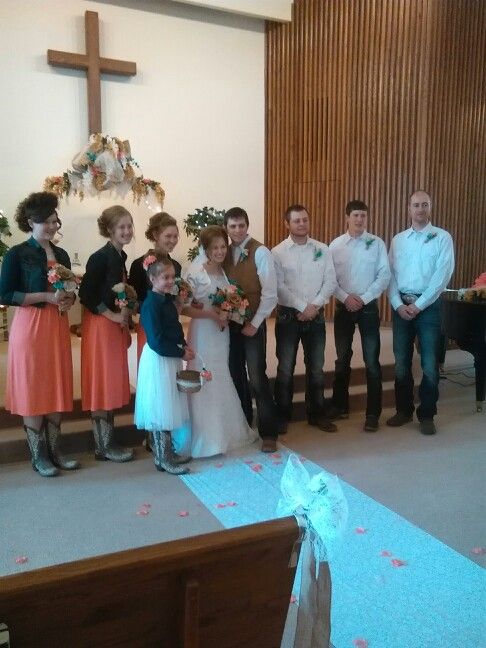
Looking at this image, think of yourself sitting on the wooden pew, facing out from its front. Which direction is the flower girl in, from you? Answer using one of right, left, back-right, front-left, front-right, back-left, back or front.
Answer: front-right

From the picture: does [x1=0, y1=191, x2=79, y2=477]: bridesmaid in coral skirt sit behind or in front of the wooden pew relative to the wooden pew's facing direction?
in front

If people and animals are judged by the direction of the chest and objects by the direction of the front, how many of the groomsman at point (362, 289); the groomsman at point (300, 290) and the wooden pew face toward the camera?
2

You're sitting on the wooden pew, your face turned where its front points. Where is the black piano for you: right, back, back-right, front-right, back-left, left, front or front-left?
right

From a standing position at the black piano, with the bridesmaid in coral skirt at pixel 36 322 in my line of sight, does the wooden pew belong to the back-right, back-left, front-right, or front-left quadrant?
front-left

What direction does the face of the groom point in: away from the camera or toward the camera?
toward the camera

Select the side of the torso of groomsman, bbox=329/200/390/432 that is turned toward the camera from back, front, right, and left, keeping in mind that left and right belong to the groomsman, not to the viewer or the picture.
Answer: front

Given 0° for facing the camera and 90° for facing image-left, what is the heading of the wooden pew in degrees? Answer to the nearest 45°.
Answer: approximately 135°

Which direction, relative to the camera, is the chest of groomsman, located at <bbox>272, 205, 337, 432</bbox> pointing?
toward the camera

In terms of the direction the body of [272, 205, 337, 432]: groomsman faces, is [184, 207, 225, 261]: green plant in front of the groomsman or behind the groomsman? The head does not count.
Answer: behind

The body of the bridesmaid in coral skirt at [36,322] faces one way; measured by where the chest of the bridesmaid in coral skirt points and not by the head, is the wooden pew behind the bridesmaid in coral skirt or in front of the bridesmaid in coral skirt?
in front

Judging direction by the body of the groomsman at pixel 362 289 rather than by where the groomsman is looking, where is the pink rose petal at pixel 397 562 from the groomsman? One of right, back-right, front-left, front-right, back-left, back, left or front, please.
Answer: front

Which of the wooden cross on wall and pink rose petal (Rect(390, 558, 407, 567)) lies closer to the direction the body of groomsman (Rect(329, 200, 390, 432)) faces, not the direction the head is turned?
the pink rose petal

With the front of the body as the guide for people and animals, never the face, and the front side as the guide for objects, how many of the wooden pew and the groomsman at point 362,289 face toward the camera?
1

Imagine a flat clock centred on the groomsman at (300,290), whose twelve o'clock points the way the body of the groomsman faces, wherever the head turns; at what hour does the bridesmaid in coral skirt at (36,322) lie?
The bridesmaid in coral skirt is roughly at 2 o'clock from the groomsman.

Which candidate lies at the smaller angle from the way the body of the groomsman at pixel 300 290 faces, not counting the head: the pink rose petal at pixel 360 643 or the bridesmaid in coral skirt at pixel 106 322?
the pink rose petal

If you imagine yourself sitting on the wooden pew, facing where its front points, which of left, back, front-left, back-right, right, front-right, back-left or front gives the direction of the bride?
front-right
